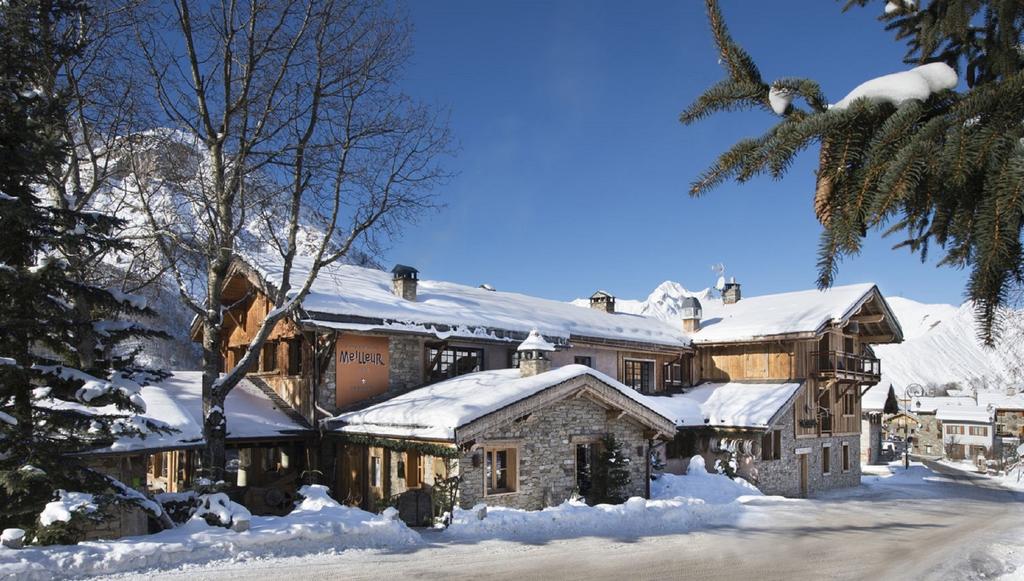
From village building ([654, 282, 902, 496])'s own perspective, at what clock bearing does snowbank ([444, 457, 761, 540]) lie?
The snowbank is roughly at 2 o'clock from the village building.

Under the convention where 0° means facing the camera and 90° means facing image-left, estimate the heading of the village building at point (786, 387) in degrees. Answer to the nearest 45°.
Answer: approximately 315°

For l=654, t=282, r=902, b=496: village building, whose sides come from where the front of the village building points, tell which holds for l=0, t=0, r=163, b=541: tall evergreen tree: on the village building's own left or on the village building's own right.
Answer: on the village building's own right

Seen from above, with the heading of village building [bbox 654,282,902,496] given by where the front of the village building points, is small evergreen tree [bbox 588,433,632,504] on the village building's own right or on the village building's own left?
on the village building's own right

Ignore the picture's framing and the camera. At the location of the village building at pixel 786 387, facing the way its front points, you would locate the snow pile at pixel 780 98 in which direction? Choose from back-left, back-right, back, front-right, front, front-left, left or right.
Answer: front-right

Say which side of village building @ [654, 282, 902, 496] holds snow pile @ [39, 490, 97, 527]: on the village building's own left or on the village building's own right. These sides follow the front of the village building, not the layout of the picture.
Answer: on the village building's own right
